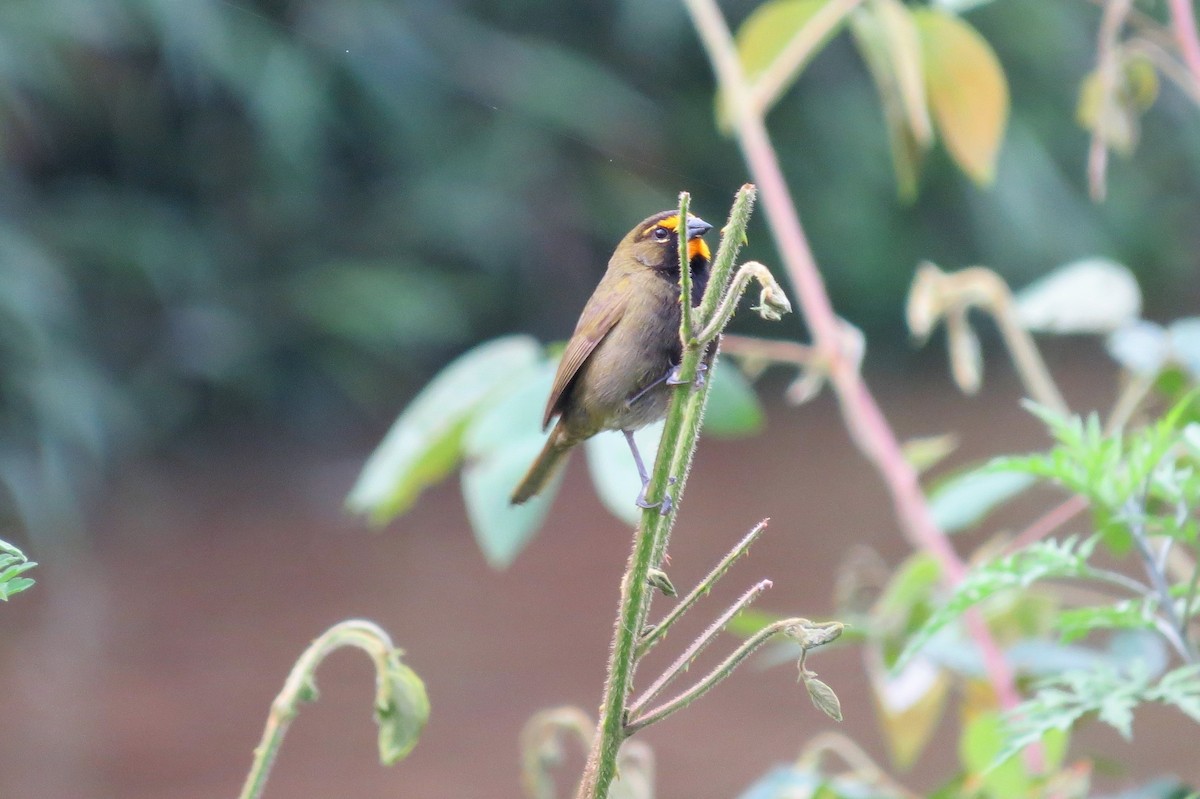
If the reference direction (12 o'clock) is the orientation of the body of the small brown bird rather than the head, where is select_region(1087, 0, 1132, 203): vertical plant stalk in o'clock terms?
The vertical plant stalk is roughly at 11 o'clock from the small brown bird.

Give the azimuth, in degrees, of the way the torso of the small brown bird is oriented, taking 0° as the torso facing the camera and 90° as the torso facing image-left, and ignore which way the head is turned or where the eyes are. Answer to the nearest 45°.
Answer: approximately 270°
